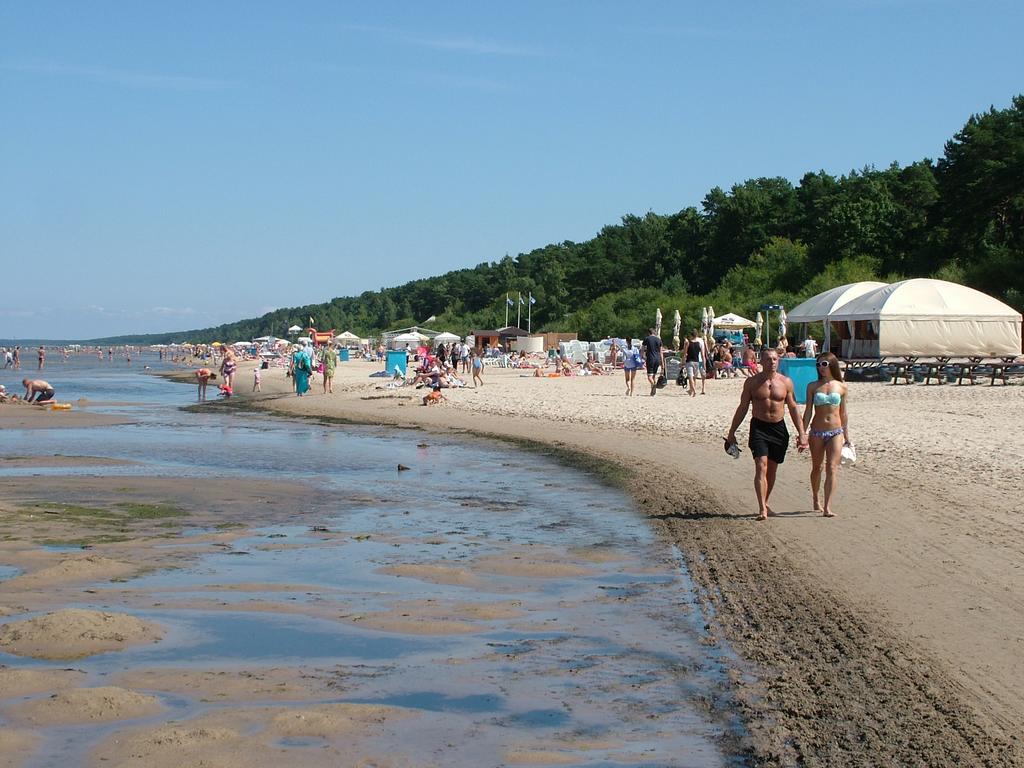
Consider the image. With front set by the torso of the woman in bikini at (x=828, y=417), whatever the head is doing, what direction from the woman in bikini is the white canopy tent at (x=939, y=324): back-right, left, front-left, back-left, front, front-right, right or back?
back

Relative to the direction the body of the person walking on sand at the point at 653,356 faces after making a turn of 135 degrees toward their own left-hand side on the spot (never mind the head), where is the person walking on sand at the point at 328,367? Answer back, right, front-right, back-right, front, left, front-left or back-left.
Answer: right

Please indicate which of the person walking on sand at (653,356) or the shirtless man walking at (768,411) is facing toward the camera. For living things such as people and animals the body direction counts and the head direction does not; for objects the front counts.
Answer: the shirtless man walking

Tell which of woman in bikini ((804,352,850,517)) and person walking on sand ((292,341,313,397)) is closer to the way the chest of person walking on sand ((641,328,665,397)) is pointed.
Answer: the person walking on sand

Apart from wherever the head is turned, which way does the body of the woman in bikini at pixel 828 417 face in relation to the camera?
toward the camera

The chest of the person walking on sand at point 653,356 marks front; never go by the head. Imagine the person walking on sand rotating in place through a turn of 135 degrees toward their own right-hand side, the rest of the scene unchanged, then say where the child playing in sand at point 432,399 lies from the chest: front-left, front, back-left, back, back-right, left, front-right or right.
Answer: back-right

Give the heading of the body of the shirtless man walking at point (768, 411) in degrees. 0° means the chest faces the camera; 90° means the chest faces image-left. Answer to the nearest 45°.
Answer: approximately 0°

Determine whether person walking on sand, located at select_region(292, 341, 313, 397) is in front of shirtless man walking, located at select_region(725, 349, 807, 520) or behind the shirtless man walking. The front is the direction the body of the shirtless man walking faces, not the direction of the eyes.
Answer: behind

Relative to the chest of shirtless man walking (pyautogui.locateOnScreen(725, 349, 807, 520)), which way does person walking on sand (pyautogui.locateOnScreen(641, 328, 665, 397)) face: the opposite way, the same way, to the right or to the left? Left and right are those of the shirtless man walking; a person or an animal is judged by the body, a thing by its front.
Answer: the opposite way

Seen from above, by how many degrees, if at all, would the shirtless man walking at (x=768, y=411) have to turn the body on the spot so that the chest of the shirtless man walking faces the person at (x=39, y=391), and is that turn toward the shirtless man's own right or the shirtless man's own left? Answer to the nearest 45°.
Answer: approximately 135° to the shirtless man's own right

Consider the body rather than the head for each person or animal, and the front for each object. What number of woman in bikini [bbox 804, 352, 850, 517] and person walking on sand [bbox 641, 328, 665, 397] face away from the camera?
1

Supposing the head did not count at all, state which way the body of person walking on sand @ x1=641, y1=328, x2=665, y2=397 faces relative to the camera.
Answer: away from the camera

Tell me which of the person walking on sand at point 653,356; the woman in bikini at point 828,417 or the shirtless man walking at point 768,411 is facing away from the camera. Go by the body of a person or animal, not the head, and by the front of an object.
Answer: the person walking on sand

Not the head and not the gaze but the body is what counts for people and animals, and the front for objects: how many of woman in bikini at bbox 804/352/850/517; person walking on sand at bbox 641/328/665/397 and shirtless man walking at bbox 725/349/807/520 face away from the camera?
1

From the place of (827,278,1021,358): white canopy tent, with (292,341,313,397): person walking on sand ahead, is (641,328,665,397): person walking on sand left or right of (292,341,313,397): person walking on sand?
left

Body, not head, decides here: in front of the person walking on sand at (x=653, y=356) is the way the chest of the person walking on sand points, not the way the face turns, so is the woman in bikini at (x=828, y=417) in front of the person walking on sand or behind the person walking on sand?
behind

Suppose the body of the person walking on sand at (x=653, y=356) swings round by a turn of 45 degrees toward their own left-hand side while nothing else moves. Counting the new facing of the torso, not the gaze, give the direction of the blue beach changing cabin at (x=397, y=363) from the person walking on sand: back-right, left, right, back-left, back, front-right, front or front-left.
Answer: front

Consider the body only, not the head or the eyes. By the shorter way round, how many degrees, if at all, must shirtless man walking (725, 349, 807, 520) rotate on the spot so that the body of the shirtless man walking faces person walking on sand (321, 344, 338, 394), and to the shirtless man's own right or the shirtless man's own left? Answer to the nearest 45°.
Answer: approximately 135° to the shirtless man's own right
